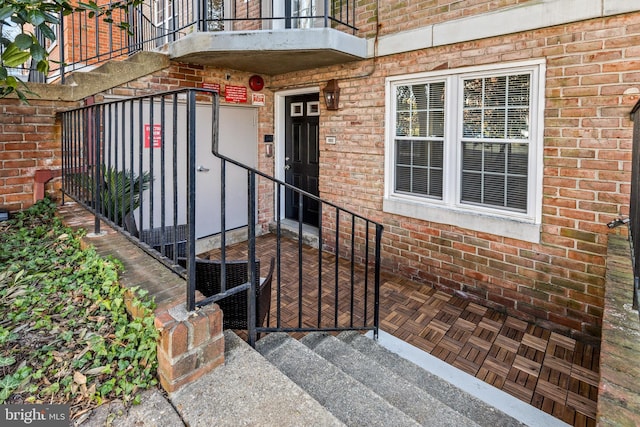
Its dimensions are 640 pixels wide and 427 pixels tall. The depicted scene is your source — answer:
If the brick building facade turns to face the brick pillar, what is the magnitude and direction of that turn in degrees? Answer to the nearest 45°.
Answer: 0° — it already faces it

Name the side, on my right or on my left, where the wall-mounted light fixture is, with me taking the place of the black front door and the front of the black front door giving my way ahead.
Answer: on my left

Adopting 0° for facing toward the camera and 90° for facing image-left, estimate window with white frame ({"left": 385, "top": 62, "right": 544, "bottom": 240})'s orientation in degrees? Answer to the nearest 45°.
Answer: approximately 45°

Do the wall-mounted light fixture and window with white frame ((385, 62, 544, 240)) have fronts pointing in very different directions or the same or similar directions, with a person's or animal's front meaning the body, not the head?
same or similar directions

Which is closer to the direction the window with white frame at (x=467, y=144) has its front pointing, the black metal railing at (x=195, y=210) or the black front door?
the black metal railing

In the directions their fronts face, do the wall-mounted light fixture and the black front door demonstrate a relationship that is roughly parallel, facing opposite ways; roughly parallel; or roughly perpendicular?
roughly parallel

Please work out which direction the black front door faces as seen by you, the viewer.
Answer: facing the viewer and to the left of the viewer

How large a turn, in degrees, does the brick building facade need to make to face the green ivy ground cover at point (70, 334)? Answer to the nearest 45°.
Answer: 0° — it already faces it

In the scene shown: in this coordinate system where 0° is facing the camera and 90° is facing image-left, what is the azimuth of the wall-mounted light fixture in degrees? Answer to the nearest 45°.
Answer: approximately 45°

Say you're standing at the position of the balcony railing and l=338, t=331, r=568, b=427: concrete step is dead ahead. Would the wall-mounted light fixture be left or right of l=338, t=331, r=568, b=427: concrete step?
left

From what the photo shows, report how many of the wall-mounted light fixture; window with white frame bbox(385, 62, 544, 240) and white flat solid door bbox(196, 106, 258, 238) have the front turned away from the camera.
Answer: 0
